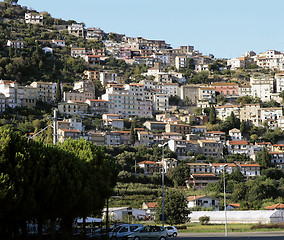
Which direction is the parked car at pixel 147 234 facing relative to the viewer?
to the viewer's left
